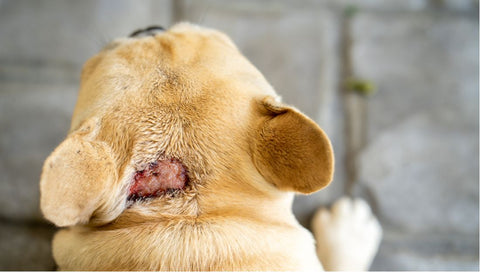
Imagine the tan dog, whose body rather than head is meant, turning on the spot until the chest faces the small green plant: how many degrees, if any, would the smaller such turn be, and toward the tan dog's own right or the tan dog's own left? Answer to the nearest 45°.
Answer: approximately 45° to the tan dog's own right

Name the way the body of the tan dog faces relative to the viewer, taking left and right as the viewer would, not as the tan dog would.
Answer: facing away from the viewer

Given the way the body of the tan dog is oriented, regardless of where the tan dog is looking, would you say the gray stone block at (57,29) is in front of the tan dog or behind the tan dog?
in front

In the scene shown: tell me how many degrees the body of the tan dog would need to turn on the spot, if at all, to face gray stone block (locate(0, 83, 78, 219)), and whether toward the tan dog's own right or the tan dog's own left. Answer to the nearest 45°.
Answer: approximately 45° to the tan dog's own left

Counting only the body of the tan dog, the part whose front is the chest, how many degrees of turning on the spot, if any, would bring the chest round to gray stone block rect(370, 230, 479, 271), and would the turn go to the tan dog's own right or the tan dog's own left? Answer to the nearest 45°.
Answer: approximately 45° to the tan dog's own right

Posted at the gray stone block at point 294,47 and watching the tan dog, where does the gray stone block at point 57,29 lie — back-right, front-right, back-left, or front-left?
front-right

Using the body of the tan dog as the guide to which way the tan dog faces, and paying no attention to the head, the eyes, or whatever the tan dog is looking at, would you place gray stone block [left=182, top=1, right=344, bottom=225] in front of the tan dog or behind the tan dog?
in front
